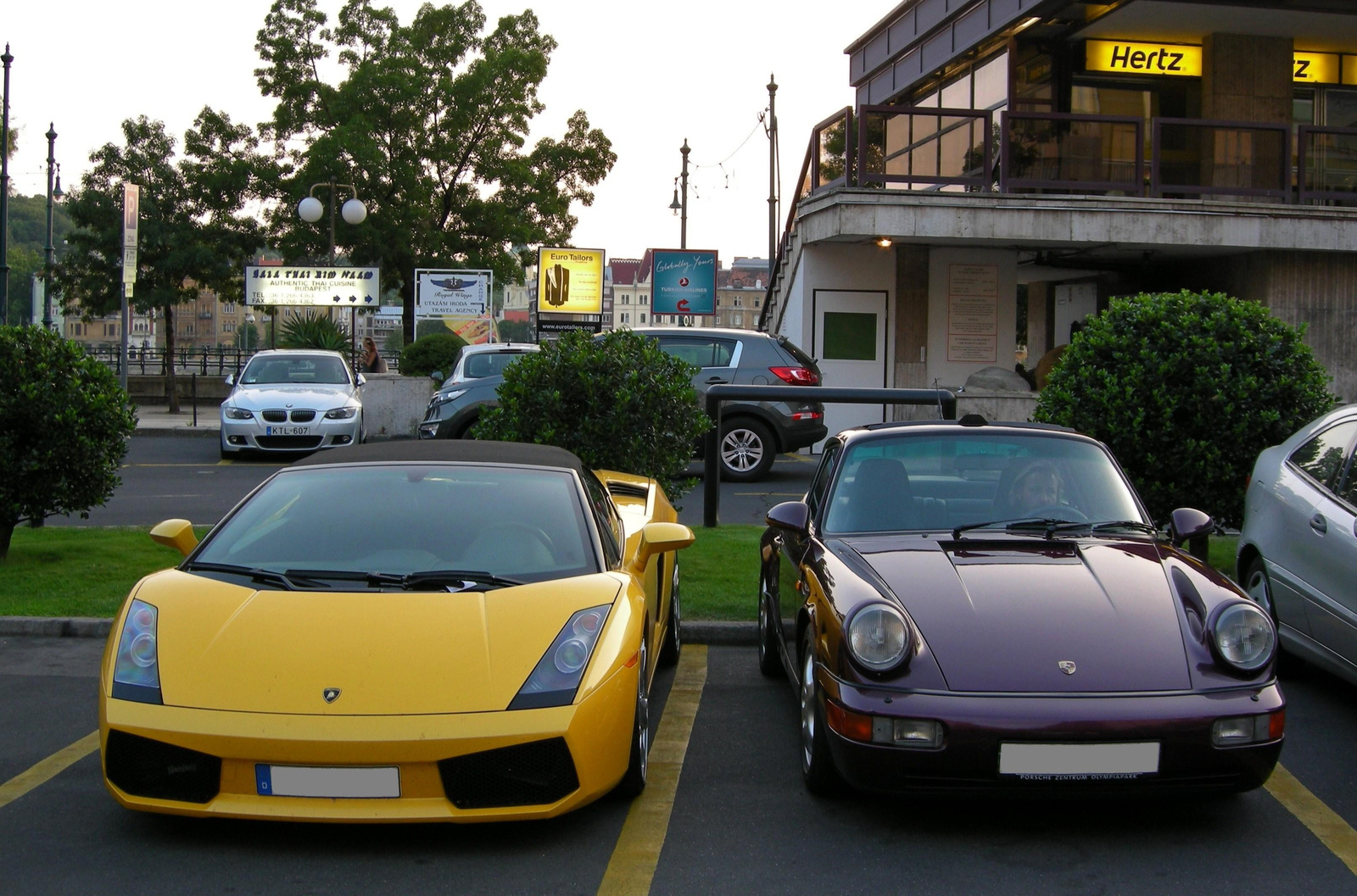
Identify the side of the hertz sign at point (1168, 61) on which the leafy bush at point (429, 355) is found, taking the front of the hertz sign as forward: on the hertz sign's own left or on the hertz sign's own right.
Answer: on the hertz sign's own right

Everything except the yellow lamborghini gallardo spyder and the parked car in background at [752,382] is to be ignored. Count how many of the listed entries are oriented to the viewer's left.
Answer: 1

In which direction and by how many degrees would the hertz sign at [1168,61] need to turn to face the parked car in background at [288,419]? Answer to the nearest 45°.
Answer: approximately 45° to its right

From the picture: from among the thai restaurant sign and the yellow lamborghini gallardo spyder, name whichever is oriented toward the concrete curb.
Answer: the thai restaurant sign

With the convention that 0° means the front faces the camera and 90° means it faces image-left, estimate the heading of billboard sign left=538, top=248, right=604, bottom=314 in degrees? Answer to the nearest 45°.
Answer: approximately 0°

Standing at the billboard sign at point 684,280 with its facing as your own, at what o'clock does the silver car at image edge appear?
The silver car at image edge is roughly at 12 o'clock from the billboard sign.

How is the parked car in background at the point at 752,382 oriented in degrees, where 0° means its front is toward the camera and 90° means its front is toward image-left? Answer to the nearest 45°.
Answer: approximately 90°

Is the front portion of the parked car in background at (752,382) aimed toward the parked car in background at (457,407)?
yes
